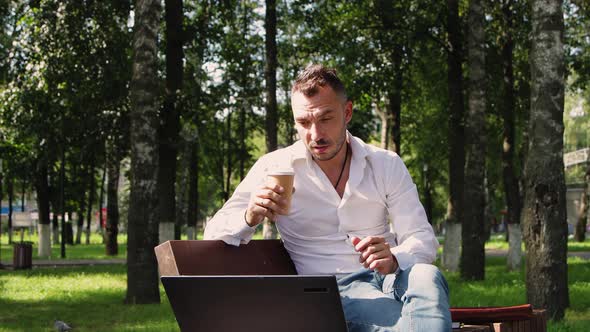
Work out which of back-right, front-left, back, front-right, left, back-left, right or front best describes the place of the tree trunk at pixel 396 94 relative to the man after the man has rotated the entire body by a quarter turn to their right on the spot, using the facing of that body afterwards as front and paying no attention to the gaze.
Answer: right

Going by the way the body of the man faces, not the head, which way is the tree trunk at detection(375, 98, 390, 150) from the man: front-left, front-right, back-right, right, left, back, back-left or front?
back

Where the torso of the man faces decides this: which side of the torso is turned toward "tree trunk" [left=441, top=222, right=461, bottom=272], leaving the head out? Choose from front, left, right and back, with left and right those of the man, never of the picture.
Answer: back

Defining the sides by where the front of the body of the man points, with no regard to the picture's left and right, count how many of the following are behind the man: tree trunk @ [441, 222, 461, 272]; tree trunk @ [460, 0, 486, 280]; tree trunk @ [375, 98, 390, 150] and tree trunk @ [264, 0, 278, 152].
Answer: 4

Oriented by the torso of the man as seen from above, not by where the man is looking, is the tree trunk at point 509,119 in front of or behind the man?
behind

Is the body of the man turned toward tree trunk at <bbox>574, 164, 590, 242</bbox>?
no

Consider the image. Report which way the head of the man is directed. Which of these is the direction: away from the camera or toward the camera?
toward the camera

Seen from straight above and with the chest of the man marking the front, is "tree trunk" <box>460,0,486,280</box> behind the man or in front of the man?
behind

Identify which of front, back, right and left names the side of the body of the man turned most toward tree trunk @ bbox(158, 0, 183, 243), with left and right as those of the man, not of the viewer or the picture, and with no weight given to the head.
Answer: back

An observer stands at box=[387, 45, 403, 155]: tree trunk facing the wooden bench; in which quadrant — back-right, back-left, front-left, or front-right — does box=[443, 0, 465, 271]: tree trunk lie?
front-left

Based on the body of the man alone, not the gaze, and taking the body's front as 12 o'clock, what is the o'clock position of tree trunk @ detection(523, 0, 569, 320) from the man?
The tree trunk is roughly at 7 o'clock from the man.

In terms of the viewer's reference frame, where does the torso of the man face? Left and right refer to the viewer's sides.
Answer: facing the viewer

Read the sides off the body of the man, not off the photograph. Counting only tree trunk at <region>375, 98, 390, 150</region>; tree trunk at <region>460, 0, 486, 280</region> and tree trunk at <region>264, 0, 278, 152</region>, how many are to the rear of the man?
3

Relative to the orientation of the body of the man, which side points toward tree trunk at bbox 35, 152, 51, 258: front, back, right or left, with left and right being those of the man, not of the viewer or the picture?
back
